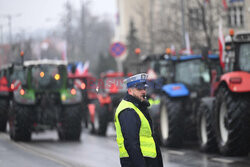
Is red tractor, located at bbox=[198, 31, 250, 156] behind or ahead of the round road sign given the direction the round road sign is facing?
ahead

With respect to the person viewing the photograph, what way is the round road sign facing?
facing the viewer

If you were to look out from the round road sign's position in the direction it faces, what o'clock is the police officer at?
The police officer is roughly at 12 o'clock from the round road sign.

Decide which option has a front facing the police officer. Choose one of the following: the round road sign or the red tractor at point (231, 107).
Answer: the round road sign

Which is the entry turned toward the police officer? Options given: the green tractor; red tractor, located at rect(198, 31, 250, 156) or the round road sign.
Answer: the round road sign
